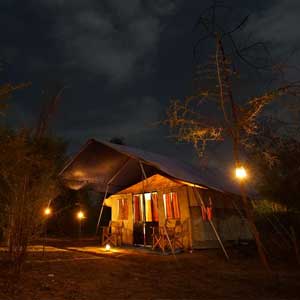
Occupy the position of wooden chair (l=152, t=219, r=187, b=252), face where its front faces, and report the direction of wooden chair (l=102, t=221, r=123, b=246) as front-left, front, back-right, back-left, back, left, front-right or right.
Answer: right

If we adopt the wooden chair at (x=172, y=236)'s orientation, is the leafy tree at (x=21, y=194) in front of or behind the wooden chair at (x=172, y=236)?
in front

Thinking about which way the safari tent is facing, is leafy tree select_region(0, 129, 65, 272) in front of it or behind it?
in front

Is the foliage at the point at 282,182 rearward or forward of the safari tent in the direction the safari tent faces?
rearward

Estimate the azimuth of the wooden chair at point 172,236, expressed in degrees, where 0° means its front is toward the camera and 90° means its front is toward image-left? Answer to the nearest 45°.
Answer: approximately 45°

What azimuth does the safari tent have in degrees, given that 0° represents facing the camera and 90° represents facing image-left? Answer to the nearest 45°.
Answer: approximately 45°
